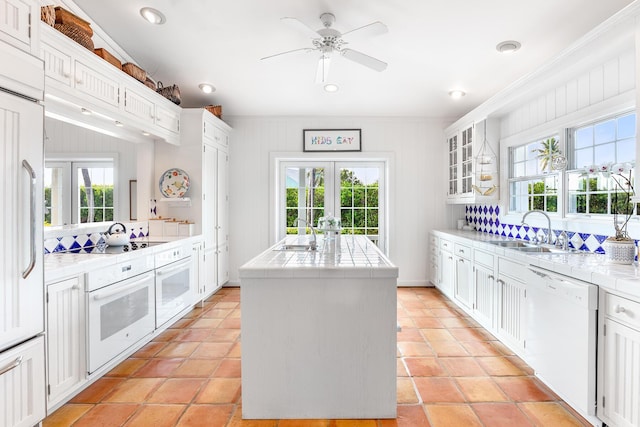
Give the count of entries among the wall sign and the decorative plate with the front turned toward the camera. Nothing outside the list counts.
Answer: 2

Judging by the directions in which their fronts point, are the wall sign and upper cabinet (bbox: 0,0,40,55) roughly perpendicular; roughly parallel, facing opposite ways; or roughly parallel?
roughly perpendicular

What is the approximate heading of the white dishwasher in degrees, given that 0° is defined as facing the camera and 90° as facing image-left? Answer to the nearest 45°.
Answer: approximately 45°

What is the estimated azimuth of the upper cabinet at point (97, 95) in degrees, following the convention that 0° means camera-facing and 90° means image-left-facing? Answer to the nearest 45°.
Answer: approximately 315°

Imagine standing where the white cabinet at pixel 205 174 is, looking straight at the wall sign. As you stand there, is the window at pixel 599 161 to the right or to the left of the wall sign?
right

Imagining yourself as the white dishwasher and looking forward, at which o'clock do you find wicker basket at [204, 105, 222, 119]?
The wicker basket is roughly at 2 o'clock from the white dishwasher.

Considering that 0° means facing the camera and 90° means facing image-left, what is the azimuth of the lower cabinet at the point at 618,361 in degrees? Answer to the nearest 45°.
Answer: approximately 45°

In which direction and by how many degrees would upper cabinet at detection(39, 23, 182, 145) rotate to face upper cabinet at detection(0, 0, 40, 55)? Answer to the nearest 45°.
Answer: approximately 45° to its right

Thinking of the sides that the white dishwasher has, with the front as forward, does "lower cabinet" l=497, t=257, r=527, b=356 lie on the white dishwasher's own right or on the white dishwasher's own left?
on the white dishwasher's own right

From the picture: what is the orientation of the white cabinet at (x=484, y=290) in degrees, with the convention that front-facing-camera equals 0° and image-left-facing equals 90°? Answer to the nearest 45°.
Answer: approximately 45°

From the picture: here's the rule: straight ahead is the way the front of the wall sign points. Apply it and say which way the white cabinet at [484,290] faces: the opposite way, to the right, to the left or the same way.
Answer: to the right

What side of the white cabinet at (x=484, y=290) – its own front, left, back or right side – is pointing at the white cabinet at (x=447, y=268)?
right

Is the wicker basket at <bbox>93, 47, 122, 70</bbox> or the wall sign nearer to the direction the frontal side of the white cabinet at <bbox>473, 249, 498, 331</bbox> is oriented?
the wicker basket

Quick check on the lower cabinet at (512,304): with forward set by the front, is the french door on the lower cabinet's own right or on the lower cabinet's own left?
on the lower cabinet's own right
